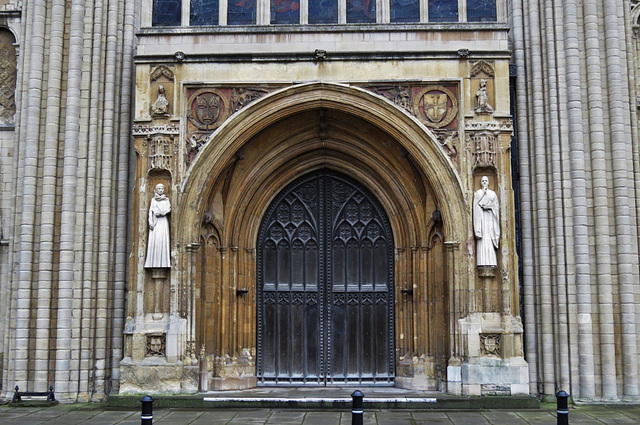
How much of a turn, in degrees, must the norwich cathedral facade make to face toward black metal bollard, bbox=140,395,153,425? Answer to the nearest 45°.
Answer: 0° — it already faces it

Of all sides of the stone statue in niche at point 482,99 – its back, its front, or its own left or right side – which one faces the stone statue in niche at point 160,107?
right

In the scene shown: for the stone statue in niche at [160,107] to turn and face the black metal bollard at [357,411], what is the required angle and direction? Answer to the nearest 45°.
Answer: approximately 45° to its left

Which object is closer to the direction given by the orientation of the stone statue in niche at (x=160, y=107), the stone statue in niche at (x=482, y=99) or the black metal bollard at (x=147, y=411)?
the black metal bollard

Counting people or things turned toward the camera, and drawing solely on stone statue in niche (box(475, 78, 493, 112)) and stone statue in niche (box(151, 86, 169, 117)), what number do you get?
2

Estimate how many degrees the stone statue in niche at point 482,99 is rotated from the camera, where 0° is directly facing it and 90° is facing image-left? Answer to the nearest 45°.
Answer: approximately 0°

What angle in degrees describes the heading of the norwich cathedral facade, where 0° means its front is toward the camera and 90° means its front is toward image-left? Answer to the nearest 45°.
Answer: approximately 0°

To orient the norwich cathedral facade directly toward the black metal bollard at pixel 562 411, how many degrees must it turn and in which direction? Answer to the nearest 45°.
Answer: approximately 45° to its left
